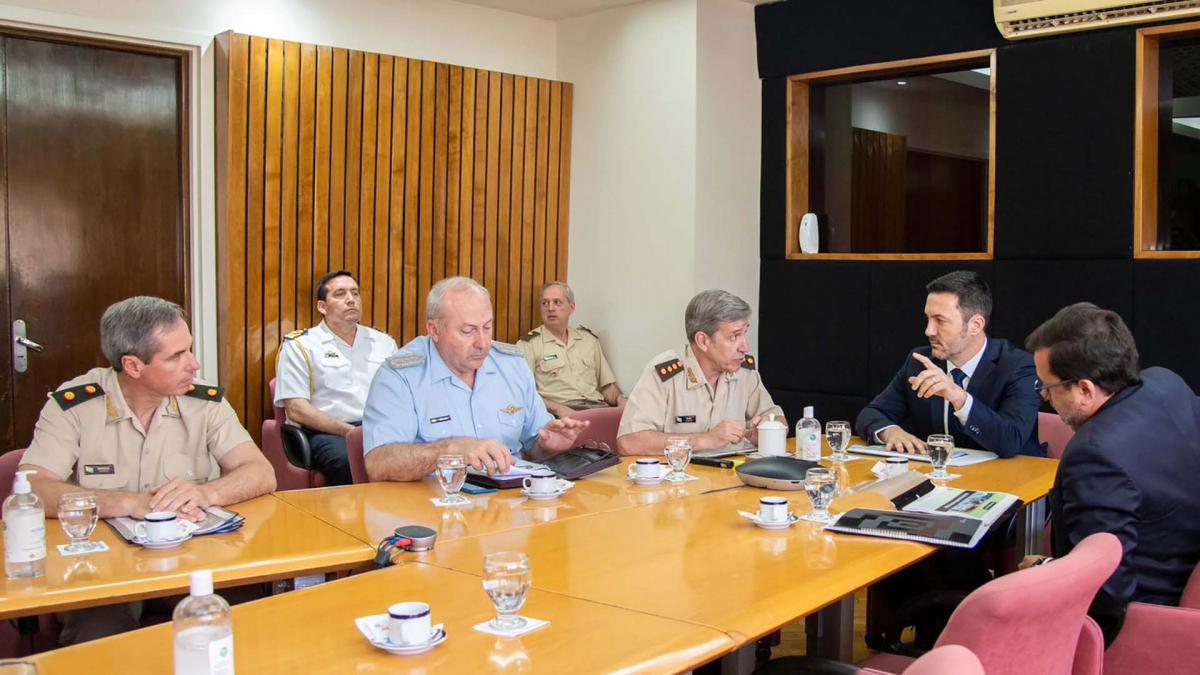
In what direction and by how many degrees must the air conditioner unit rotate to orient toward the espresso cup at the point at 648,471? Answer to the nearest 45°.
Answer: approximately 45° to its right

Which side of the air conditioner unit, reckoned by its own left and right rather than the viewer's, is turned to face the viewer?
front

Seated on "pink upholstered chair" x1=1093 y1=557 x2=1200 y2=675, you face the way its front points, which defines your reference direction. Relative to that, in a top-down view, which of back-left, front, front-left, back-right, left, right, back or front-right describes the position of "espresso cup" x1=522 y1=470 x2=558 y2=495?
front

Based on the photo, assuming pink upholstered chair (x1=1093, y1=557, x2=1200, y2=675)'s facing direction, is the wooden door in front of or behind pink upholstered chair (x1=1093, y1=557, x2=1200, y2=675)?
in front

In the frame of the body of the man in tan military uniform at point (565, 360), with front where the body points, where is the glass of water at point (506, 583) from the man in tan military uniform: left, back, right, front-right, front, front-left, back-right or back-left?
front-right

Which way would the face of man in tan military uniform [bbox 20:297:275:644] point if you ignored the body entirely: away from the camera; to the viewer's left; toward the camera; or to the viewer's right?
to the viewer's right

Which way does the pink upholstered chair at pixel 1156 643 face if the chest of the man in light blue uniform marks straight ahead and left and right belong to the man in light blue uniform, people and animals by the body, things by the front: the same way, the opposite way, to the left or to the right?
the opposite way

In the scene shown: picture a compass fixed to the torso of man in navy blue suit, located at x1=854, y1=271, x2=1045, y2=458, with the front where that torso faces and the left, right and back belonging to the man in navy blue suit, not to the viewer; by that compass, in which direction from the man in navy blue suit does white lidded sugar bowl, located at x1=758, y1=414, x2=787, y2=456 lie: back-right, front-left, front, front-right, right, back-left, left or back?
front

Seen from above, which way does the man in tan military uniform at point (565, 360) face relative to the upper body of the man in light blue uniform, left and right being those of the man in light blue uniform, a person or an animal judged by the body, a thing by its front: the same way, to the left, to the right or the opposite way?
the same way

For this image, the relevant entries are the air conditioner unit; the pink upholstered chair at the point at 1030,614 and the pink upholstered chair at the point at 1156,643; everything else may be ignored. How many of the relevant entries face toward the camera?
1

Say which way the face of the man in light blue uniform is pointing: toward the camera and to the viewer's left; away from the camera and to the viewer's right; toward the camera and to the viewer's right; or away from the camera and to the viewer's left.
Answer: toward the camera and to the viewer's right

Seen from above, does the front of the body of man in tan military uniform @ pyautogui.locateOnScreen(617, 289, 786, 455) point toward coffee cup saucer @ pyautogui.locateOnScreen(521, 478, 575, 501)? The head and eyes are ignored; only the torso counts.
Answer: no

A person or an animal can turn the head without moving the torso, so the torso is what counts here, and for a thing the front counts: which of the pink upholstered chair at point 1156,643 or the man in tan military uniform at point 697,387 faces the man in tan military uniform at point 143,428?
the pink upholstered chair

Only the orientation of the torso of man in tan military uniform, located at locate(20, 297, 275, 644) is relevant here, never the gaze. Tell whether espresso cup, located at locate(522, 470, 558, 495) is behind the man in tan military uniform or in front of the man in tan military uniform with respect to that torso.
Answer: in front

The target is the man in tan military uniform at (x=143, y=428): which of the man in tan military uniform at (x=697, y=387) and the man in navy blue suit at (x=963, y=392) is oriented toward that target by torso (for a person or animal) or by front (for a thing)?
the man in navy blue suit

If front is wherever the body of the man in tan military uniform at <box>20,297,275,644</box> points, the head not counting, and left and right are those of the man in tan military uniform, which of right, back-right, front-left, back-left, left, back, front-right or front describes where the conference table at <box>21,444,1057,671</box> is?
front

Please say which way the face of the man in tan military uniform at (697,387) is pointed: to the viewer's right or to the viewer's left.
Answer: to the viewer's right

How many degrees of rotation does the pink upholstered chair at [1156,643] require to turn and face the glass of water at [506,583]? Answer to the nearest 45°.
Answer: approximately 45° to its left

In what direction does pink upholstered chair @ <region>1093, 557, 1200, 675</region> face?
to the viewer's left

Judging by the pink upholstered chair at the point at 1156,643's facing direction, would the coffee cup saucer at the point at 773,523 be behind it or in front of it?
in front

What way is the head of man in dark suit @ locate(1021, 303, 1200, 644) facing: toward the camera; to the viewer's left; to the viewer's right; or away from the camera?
to the viewer's left
